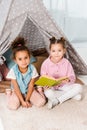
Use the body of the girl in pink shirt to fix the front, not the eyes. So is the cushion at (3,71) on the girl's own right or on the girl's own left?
on the girl's own right

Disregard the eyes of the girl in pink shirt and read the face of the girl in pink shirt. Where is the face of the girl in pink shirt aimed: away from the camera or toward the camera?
toward the camera

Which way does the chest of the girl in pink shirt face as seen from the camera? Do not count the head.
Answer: toward the camera
